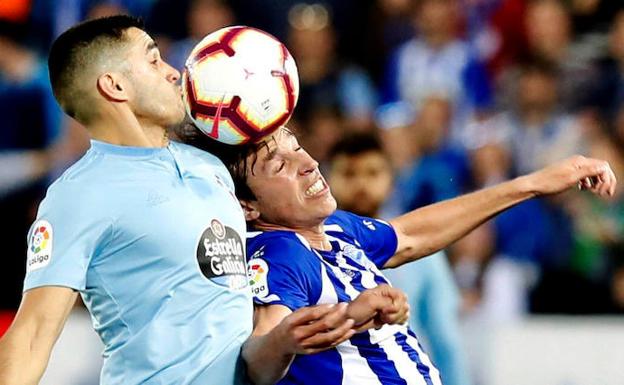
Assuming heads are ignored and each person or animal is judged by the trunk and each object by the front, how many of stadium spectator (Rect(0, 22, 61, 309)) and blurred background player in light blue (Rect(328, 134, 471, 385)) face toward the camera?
2

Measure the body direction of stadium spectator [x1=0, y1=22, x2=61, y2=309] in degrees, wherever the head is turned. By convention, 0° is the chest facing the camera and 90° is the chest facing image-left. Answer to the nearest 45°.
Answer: approximately 0°

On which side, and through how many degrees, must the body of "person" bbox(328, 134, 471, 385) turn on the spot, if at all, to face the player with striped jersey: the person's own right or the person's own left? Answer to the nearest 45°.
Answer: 0° — they already face them

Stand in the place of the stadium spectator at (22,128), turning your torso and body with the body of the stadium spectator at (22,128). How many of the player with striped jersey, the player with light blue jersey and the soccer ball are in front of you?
3

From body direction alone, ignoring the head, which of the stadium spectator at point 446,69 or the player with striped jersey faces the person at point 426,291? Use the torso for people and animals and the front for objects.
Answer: the stadium spectator at point 446,69

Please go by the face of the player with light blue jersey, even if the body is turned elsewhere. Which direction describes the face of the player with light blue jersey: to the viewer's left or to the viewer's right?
to the viewer's right

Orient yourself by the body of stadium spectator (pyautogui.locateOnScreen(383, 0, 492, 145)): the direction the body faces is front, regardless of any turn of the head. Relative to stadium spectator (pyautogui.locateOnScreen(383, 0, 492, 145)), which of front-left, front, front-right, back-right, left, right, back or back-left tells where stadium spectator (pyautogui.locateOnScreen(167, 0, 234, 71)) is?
right

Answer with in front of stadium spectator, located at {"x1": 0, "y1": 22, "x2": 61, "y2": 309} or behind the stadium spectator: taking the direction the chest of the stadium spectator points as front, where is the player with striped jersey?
in front

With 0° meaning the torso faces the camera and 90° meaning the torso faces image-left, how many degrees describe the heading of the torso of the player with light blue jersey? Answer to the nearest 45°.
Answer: approximately 315°

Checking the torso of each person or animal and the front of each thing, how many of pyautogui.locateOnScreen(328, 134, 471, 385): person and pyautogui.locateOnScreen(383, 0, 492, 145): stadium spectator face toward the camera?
2
